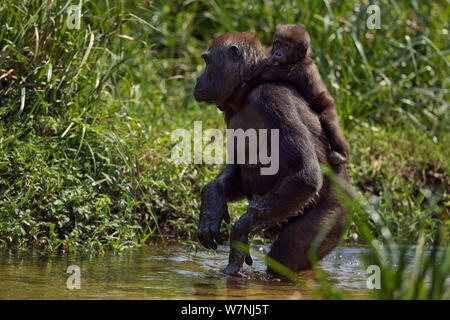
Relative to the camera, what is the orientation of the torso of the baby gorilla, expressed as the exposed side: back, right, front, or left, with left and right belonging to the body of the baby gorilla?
left

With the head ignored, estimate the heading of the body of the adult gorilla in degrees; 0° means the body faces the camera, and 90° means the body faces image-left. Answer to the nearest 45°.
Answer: approximately 90°
